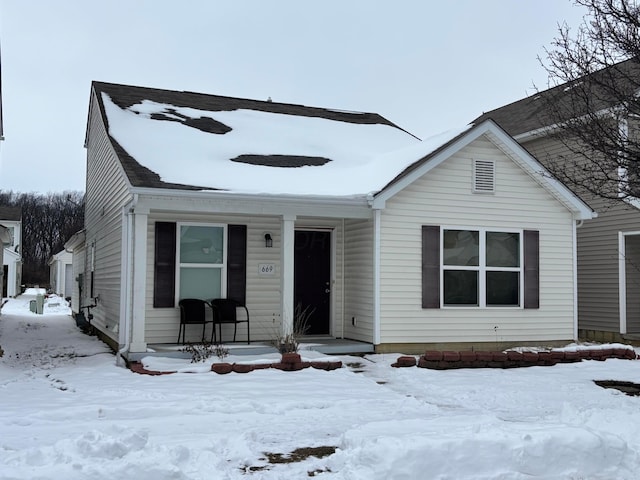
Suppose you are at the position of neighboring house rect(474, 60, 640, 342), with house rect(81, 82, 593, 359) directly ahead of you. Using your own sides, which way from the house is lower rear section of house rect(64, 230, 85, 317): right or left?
right

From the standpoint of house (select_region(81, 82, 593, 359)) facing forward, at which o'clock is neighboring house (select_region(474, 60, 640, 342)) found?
The neighboring house is roughly at 8 o'clock from the house.

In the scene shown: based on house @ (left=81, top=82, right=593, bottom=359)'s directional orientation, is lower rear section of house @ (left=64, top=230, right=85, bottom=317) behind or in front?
behind

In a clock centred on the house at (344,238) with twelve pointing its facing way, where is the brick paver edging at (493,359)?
The brick paver edging is roughly at 10 o'clock from the house.

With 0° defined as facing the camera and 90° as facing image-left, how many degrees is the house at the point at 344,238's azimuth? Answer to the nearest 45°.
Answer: approximately 0°

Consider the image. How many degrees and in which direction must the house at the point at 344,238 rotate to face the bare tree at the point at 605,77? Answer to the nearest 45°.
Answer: approximately 45° to its left
